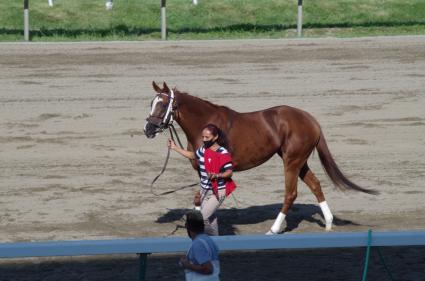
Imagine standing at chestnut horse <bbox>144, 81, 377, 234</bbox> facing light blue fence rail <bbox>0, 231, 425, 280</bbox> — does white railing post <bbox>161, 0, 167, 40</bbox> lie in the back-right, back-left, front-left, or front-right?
back-right

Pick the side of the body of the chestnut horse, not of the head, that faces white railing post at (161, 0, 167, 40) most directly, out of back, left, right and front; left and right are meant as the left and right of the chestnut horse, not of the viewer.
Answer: right

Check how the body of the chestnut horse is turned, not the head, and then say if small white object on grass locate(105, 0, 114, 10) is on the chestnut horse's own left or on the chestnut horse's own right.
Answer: on the chestnut horse's own right

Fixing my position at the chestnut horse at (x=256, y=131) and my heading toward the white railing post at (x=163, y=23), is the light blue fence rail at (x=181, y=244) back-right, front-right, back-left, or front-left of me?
back-left

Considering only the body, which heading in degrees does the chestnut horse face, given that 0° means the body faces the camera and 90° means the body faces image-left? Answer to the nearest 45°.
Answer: approximately 90°
